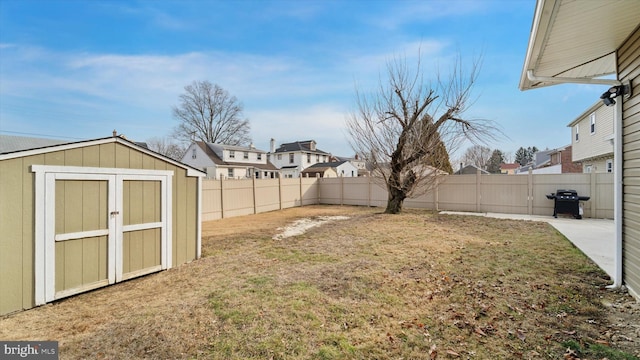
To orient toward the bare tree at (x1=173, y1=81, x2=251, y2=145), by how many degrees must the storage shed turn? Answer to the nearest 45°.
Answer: approximately 135° to its left

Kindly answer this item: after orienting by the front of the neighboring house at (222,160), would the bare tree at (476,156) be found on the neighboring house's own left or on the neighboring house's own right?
on the neighboring house's own left

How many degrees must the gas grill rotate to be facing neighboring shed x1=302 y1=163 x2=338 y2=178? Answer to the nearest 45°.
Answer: approximately 135° to its right

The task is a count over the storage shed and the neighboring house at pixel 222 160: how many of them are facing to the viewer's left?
0

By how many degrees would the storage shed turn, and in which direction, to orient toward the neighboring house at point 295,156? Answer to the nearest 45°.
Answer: approximately 90° to its left

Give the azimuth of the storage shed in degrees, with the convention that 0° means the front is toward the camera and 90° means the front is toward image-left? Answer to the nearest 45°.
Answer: approximately 315°

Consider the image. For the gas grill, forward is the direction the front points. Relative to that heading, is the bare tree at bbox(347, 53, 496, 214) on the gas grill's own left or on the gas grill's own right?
on the gas grill's own right

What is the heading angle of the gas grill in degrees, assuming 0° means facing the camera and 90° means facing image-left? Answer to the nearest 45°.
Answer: approximately 0°

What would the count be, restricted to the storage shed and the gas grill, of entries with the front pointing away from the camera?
0

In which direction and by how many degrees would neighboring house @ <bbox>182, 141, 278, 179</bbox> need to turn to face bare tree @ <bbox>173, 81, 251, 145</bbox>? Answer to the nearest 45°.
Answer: approximately 135° to its left

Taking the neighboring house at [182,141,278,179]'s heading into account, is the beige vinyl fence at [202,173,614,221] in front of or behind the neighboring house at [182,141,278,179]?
in front

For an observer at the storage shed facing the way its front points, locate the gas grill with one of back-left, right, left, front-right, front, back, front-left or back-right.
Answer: front-left

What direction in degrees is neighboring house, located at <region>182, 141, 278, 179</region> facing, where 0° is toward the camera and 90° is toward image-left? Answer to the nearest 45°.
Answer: approximately 315°
